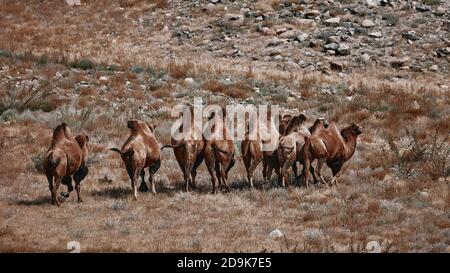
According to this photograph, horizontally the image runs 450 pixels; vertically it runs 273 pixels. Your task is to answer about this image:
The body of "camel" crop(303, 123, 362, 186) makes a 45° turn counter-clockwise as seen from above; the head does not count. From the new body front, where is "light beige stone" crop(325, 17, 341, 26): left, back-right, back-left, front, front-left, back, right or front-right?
front-left

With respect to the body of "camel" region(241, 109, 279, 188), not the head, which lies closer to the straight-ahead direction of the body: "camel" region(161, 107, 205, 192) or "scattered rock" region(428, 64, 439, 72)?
the scattered rock

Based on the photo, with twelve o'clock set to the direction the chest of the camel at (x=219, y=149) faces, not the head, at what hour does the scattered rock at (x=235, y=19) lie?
The scattered rock is roughly at 12 o'clock from the camel.

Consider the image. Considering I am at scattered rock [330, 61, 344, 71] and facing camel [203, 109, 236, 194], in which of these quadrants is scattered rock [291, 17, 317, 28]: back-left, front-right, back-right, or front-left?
back-right

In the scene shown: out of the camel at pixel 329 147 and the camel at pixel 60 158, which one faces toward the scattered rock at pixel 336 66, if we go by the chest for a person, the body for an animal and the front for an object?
the camel at pixel 60 158

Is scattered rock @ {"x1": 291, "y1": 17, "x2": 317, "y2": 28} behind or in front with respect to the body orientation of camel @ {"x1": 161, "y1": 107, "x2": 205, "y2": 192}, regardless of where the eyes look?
in front

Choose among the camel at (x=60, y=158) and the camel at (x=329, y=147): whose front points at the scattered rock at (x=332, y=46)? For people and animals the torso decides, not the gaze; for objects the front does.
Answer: the camel at (x=60, y=158)

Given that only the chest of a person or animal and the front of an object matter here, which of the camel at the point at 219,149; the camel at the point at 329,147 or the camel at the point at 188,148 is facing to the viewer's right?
the camel at the point at 329,147

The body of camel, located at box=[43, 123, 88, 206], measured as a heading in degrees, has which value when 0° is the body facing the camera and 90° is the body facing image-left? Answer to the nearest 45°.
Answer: approximately 225°

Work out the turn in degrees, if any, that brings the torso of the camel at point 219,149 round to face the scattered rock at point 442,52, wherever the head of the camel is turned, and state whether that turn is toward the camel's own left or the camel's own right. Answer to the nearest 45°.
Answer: approximately 45° to the camel's own right

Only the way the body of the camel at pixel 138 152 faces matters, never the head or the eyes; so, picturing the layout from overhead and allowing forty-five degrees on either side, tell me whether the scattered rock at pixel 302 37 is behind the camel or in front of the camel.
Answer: in front

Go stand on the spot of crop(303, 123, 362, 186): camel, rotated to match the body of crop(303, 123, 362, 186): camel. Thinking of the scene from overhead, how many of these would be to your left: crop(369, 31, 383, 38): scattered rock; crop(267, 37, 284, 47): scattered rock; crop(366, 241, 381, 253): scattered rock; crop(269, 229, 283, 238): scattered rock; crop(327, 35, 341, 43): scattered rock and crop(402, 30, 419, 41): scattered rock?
4

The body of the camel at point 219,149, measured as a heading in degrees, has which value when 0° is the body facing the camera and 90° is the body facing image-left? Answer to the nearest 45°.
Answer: approximately 180°

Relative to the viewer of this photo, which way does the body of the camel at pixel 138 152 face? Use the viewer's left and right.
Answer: facing away from the viewer and to the right of the viewer

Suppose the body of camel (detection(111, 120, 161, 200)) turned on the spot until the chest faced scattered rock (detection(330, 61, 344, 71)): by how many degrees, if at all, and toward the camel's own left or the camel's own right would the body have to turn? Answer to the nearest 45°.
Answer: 0° — it already faces it

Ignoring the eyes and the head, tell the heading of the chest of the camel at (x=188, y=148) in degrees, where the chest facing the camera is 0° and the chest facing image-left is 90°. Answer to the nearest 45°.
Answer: approximately 180°

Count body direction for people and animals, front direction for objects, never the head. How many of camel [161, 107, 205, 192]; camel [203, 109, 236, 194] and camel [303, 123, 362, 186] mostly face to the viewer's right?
1

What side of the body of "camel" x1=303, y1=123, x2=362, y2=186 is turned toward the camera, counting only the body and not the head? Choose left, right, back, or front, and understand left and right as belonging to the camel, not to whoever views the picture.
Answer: right

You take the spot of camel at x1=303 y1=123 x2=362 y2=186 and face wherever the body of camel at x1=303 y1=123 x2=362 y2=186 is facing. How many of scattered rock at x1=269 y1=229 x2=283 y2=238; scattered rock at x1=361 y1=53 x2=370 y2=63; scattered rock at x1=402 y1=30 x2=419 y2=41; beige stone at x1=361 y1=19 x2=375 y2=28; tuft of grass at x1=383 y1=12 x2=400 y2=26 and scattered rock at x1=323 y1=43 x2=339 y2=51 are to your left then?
5
